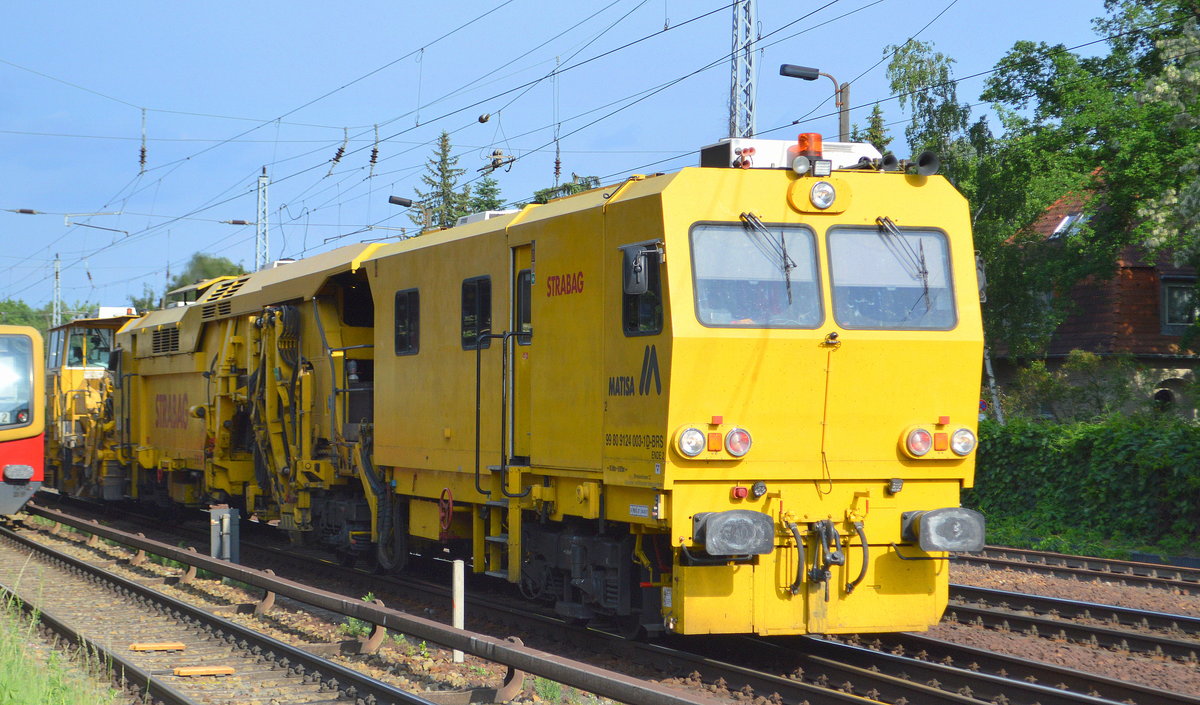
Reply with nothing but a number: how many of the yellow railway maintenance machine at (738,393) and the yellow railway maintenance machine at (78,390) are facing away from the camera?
0

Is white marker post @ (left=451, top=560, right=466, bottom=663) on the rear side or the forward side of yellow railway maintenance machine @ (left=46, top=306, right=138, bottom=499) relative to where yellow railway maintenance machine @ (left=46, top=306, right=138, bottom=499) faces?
on the forward side

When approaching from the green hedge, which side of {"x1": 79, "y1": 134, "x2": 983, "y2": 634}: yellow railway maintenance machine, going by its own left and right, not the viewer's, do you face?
left

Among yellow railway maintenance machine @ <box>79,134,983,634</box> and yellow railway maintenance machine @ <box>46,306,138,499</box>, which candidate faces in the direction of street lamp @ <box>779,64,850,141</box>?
yellow railway maintenance machine @ <box>46,306,138,499</box>

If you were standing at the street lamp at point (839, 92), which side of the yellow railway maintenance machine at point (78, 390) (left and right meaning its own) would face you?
front

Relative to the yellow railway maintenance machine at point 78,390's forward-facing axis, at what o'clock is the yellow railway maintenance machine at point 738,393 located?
the yellow railway maintenance machine at point 738,393 is roughly at 1 o'clock from the yellow railway maintenance machine at point 78,390.

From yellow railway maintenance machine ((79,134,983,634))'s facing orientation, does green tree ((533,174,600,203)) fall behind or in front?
behind

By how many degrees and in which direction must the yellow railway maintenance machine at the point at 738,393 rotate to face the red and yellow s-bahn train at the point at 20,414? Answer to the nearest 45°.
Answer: approximately 180°

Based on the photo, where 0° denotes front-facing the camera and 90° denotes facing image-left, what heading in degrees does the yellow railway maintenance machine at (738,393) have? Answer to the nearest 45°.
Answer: approximately 315°

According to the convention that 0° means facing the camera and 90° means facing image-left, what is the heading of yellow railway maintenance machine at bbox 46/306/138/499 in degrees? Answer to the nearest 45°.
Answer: approximately 315°
